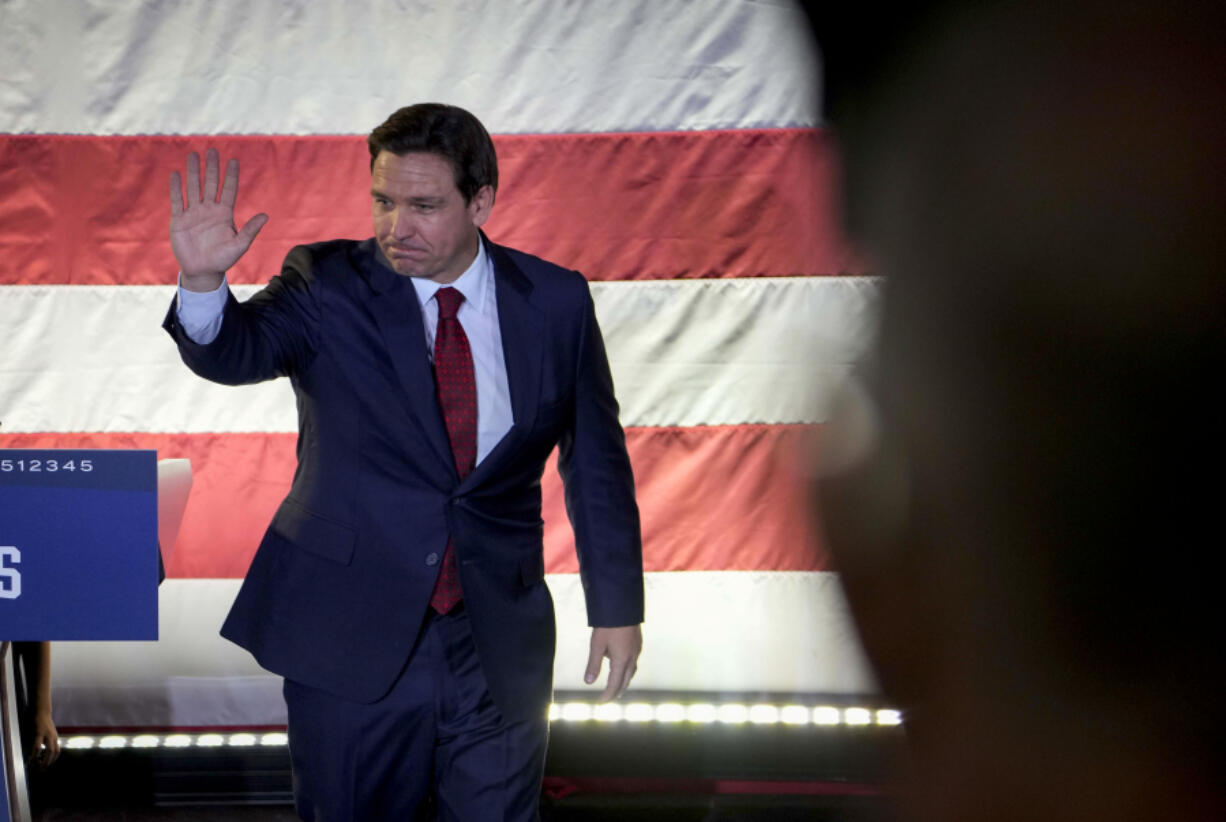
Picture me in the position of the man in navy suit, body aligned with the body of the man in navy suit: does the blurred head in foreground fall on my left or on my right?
on my left

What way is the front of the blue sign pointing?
toward the camera

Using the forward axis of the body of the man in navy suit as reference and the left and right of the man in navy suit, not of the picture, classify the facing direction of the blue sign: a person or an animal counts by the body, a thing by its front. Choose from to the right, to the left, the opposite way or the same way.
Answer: the same way

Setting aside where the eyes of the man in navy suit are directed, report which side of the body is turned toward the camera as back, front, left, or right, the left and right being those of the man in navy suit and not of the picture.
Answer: front

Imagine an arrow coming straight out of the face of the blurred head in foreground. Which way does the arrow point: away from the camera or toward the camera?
away from the camera

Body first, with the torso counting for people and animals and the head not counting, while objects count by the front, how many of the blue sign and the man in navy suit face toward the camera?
2
